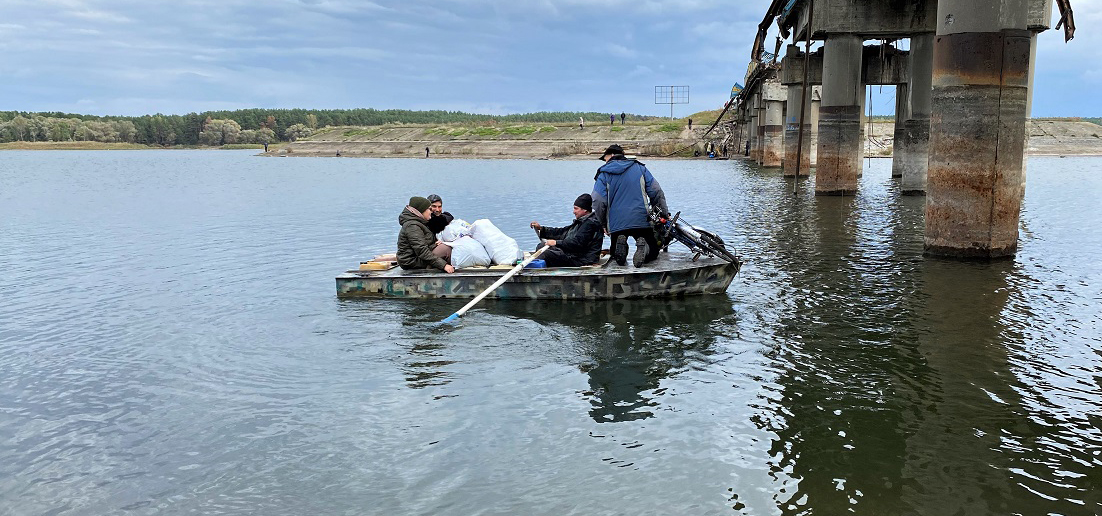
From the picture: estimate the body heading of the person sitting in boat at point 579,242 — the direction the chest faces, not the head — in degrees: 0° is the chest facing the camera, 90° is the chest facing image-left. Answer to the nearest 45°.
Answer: approximately 90°

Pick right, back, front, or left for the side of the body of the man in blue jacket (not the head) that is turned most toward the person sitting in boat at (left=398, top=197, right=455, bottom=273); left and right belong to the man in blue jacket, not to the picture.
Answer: left

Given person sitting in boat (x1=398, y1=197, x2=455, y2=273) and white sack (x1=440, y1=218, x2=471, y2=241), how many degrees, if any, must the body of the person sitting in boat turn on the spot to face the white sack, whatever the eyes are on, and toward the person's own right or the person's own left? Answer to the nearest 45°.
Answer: approximately 45° to the person's own left

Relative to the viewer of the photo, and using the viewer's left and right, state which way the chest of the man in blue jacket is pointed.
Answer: facing away from the viewer

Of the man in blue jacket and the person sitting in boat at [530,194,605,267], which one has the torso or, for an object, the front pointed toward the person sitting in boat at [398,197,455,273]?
the person sitting in boat at [530,194,605,267]

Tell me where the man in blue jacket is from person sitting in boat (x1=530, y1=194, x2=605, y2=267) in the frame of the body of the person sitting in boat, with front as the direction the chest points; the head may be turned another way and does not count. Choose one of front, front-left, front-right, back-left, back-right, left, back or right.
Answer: back

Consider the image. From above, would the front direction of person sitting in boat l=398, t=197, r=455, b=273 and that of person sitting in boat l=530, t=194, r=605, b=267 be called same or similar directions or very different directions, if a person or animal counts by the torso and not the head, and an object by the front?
very different directions

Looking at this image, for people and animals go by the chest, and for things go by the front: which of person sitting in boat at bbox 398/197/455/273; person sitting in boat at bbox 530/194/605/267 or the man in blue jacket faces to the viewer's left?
person sitting in boat at bbox 530/194/605/267

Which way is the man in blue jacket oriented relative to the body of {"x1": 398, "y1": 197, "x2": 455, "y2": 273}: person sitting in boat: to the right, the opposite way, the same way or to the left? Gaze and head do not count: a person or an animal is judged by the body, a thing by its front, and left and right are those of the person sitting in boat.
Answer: to the left

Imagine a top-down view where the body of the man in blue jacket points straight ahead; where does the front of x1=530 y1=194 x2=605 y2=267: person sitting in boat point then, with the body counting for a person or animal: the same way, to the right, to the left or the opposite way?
to the left

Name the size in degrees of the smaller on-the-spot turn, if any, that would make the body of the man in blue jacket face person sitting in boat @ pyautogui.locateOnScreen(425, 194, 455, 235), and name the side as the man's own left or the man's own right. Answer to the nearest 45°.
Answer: approximately 90° to the man's own left

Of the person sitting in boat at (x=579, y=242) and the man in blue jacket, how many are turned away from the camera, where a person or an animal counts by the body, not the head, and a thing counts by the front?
1

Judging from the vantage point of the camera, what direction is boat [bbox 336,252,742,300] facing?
facing to the right of the viewer

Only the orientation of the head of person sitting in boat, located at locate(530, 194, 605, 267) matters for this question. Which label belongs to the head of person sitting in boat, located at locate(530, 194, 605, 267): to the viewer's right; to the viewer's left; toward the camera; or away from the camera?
to the viewer's left

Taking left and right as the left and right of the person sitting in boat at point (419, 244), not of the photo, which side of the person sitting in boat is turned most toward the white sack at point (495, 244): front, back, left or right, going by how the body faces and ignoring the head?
front
